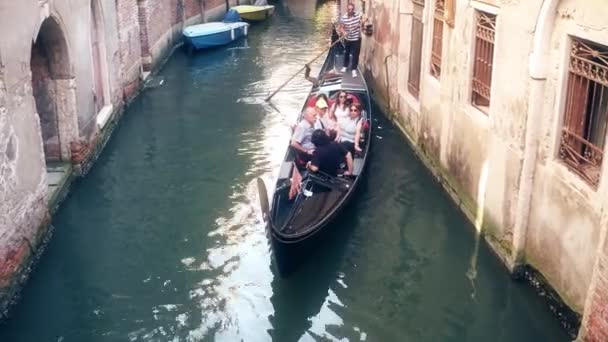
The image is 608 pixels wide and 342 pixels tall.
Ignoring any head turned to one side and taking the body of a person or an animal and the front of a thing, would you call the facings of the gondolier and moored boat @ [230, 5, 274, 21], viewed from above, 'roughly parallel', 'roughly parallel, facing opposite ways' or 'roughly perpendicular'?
roughly perpendicular

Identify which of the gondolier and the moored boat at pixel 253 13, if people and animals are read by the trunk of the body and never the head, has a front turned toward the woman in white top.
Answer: the gondolier
